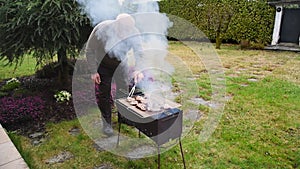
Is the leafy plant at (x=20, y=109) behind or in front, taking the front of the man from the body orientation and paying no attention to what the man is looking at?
behind

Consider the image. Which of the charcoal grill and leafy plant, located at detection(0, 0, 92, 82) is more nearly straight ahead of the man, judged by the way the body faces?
the charcoal grill

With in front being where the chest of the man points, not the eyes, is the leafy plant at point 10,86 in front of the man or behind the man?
behind

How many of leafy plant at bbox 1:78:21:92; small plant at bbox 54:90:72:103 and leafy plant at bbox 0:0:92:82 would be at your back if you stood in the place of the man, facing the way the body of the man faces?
3

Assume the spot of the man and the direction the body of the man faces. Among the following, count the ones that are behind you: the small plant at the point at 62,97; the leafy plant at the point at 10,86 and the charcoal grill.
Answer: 2

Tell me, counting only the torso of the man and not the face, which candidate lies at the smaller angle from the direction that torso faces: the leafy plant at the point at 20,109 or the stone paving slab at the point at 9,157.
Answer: the stone paving slab

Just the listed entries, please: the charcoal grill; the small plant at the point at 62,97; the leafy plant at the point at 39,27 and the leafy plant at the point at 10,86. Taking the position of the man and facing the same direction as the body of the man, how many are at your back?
3

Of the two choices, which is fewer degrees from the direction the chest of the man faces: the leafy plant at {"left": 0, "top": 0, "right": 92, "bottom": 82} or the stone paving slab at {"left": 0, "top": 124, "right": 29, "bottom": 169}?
the stone paving slab

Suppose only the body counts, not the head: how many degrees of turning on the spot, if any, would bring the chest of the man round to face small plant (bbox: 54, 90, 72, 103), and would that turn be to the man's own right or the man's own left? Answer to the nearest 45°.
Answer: approximately 180°

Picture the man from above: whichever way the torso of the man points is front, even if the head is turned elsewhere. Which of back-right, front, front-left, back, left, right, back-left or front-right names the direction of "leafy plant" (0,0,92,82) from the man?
back

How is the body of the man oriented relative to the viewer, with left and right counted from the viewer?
facing the viewer and to the right of the viewer
